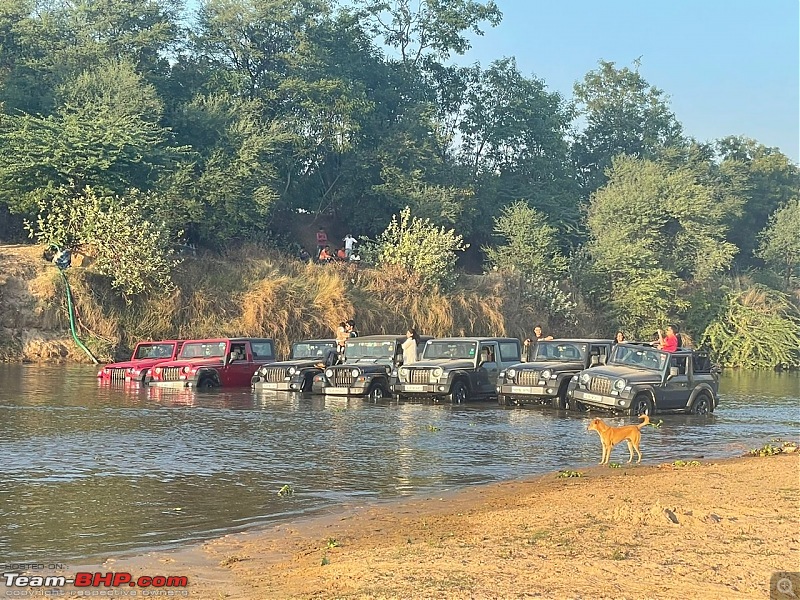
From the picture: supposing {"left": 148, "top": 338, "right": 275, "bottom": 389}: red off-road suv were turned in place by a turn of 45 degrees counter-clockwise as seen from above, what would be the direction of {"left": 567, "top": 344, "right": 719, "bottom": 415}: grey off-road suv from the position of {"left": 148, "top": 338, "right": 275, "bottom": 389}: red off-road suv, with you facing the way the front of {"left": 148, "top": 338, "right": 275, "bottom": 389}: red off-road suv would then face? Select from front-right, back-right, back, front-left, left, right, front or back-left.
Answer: front-left

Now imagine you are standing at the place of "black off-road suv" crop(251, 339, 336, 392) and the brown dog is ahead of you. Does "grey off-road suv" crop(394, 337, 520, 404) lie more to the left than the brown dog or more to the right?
left

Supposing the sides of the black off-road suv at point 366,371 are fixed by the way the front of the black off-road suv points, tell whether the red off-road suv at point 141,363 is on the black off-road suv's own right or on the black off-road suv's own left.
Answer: on the black off-road suv's own right

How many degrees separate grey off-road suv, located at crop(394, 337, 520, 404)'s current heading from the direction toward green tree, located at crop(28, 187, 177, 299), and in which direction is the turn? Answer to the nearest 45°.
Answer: approximately 90° to its right

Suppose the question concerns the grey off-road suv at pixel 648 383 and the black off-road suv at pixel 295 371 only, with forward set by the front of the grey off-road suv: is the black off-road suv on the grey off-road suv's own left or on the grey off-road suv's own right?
on the grey off-road suv's own right

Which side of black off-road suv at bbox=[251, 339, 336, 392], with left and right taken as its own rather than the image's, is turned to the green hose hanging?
right

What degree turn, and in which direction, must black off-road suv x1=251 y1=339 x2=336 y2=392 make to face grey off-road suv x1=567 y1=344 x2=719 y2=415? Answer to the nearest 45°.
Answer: approximately 90° to its left

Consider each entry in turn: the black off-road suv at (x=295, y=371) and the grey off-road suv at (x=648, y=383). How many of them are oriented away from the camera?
0

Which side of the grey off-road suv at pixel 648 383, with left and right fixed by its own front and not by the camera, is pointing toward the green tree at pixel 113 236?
right

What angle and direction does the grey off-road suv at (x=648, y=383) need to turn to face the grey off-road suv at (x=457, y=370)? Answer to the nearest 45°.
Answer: approximately 90° to its right

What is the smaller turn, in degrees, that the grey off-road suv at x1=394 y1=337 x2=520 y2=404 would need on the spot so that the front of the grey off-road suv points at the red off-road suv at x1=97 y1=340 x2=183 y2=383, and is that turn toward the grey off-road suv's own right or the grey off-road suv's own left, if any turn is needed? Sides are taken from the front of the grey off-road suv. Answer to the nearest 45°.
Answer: approximately 90° to the grey off-road suv's own right
